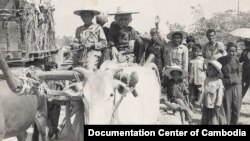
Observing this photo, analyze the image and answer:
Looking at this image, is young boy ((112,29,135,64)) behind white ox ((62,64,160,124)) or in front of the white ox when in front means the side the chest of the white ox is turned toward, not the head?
behind

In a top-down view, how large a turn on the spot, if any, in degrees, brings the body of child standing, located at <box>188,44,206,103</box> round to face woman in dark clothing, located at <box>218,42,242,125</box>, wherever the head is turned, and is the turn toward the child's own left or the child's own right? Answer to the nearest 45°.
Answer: approximately 45° to the child's own left

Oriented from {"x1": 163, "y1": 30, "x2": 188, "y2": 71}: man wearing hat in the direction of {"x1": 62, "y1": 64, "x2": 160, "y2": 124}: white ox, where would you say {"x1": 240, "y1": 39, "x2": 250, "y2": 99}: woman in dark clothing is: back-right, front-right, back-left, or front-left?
back-left

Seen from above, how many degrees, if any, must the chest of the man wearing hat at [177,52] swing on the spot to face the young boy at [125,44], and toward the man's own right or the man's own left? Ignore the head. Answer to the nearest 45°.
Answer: approximately 45° to the man's own right

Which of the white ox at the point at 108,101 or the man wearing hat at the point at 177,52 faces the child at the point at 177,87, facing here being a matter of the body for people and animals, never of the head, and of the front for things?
the man wearing hat

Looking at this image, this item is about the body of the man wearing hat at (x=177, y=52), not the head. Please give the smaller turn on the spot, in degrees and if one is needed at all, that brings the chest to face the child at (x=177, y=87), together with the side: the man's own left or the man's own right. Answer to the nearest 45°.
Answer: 0° — they already face them

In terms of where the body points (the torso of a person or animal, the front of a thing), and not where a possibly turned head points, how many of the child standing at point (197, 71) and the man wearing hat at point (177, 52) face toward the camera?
2
